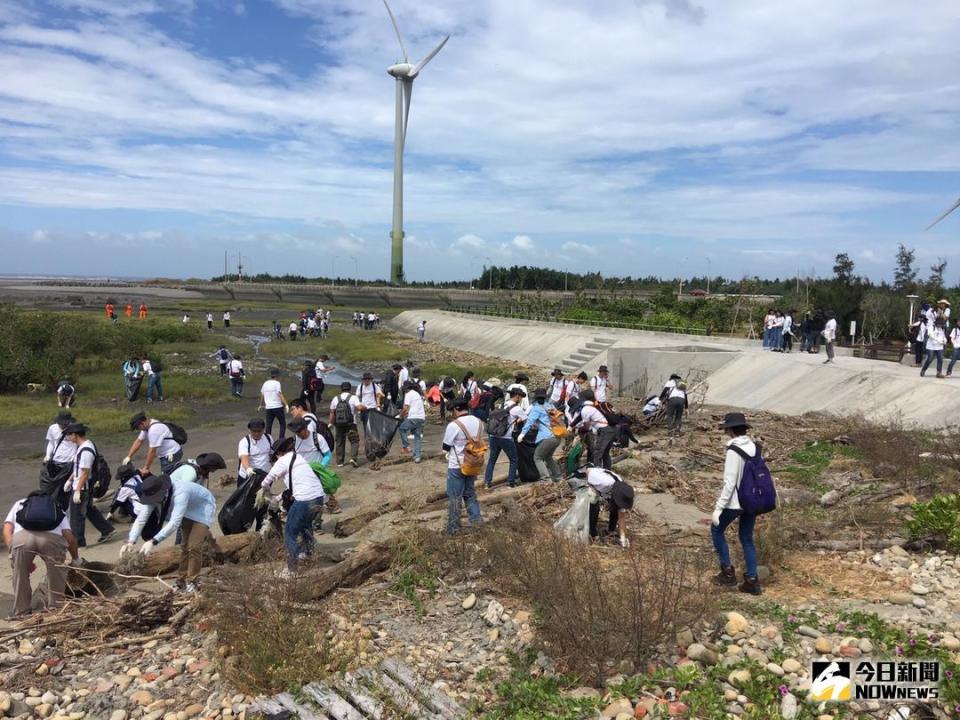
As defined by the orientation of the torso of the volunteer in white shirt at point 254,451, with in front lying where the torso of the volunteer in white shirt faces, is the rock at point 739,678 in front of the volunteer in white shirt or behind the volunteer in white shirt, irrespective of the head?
in front

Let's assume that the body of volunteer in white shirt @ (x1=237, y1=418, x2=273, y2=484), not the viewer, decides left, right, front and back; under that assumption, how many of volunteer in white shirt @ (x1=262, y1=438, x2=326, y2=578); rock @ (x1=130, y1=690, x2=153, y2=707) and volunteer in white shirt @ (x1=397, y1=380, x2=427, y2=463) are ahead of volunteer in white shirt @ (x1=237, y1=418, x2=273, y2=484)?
2

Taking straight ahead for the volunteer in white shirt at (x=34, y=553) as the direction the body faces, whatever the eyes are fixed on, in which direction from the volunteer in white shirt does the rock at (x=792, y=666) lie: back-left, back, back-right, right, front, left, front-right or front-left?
back-right

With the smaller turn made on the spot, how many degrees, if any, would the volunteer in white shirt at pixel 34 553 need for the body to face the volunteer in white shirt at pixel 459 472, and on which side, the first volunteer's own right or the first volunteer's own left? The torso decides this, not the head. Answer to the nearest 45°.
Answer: approximately 90° to the first volunteer's own right

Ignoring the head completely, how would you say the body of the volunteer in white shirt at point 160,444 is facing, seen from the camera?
to the viewer's left

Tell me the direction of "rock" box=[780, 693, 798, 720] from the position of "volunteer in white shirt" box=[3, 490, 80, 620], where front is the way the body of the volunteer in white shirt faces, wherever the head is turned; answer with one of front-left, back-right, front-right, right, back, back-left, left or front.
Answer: back-right

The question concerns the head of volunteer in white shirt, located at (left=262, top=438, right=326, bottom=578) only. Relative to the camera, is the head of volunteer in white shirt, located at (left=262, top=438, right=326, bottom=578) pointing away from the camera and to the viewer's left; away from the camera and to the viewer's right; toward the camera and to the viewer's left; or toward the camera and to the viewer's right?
away from the camera and to the viewer's left

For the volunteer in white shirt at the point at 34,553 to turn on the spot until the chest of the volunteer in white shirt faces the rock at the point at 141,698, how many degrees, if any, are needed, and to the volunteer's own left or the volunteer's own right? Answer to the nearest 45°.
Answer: approximately 180°

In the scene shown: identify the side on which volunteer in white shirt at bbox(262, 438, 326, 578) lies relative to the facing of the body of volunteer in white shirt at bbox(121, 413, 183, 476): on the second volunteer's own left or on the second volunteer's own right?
on the second volunteer's own left

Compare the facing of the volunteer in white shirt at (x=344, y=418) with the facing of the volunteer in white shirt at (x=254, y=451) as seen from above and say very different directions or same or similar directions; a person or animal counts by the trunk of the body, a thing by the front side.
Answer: very different directions

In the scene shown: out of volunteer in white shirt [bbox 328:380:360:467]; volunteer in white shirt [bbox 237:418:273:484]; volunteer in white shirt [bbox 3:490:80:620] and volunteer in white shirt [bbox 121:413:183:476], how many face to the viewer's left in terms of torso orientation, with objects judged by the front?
1

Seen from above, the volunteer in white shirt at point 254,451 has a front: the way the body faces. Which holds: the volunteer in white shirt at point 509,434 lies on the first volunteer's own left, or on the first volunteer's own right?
on the first volunteer's own left

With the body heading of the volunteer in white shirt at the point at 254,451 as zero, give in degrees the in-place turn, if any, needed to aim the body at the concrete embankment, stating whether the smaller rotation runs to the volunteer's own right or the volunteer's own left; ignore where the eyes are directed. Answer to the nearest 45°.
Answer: approximately 135° to the volunteer's own left
